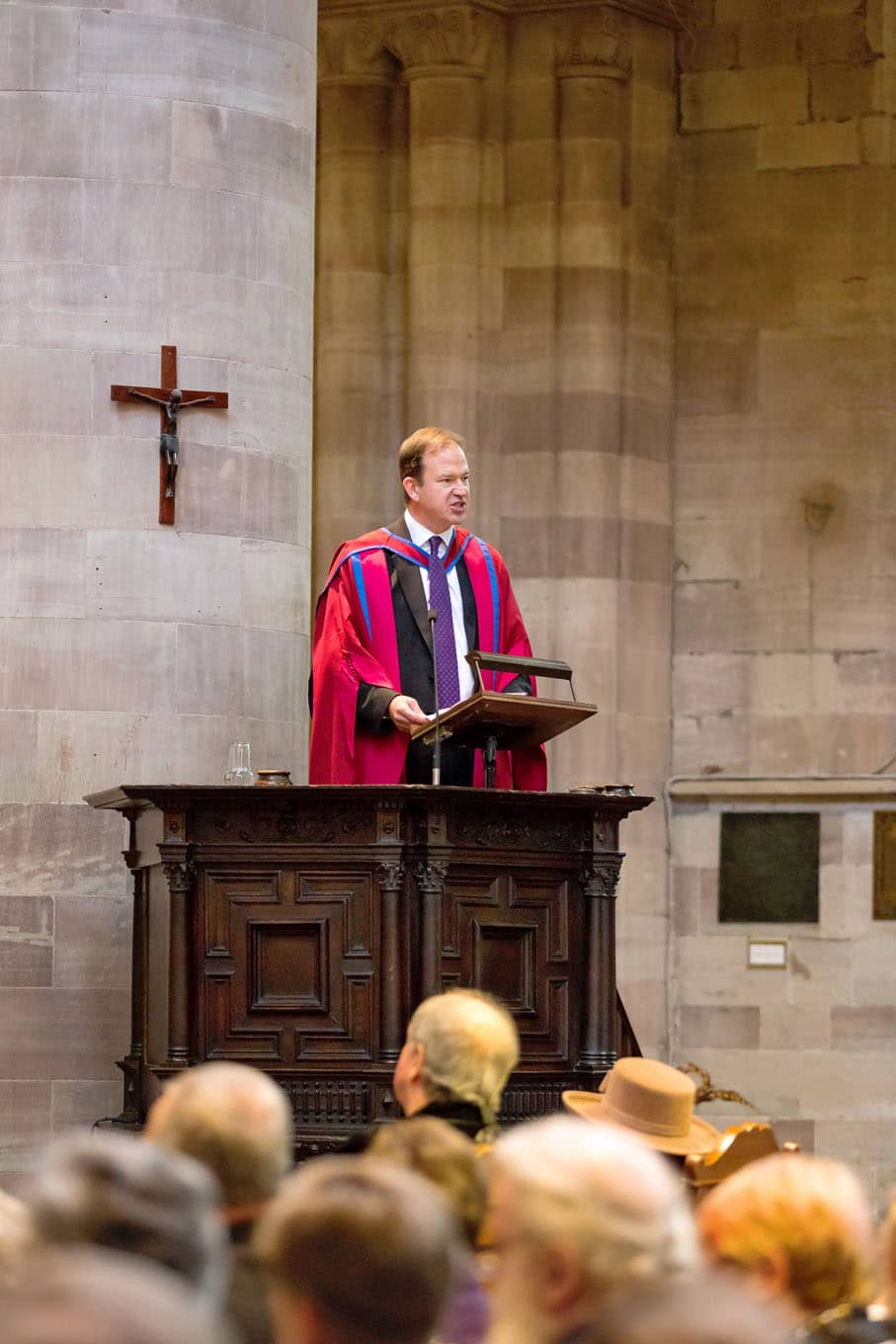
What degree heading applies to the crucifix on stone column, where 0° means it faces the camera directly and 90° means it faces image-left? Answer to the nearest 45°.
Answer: approximately 0°

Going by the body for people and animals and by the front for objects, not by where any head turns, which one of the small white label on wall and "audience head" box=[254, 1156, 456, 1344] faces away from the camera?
the audience head

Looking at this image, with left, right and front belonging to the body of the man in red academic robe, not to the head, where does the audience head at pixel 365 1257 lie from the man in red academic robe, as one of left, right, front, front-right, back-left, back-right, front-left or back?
front-right

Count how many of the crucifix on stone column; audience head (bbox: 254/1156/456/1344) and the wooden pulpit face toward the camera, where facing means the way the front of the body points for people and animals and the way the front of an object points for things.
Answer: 2

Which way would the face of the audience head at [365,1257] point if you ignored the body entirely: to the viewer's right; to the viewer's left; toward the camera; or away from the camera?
away from the camera

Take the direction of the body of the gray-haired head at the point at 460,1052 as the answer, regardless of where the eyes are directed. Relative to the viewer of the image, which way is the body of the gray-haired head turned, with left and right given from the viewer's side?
facing away from the viewer and to the left of the viewer

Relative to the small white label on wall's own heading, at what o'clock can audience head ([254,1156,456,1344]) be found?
The audience head is roughly at 12 o'clock from the small white label on wall.

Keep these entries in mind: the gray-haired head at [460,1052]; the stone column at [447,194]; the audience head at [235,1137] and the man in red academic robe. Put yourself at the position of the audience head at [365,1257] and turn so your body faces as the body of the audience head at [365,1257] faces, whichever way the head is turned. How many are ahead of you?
4

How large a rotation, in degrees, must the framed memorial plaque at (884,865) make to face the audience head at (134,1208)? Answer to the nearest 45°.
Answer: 0° — it already faces them

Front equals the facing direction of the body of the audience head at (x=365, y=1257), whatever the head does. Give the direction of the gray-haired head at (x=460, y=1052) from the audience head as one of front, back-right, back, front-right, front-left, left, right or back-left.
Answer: front

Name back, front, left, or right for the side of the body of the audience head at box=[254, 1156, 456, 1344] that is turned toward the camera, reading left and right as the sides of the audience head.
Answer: back

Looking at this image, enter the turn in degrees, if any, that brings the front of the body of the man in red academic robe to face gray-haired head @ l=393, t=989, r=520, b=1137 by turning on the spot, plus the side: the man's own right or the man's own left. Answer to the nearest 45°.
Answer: approximately 45° to the man's own right

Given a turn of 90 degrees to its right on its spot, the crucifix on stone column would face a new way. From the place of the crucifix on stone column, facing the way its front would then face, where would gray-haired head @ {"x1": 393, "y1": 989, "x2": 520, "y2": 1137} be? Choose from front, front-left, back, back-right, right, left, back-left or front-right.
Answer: left

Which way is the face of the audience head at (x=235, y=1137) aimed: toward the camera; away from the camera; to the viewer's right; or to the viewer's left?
away from the camera

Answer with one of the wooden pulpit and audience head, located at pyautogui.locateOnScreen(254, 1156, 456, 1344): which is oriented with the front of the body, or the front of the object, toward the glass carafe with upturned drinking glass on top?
the audience head

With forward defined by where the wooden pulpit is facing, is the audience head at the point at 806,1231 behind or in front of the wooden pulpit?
in front

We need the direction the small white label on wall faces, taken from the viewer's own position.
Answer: facing the viewer

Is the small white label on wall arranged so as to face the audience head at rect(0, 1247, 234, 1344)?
yes
